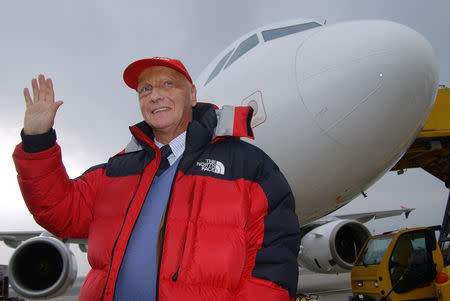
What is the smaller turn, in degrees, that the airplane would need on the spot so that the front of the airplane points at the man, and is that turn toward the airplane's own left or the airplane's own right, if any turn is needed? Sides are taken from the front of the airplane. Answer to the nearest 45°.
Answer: approximately 90° to the airplane's own right

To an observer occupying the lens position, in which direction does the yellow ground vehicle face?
facing the viewer and to the left of the viewer

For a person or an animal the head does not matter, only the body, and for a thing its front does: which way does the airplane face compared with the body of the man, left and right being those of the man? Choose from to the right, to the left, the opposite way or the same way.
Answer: to the left

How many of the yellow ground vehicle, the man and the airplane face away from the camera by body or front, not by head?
0

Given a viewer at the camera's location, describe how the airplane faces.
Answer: facing the viewer and to the right of the viewer

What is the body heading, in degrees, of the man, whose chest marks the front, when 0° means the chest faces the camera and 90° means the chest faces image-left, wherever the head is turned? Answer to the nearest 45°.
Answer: approximately 45°

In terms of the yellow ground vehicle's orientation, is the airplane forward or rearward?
forward

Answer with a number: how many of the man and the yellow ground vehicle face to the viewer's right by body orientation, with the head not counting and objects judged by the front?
0

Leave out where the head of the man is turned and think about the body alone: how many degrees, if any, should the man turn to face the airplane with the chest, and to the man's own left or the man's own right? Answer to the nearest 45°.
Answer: approximately 180°
